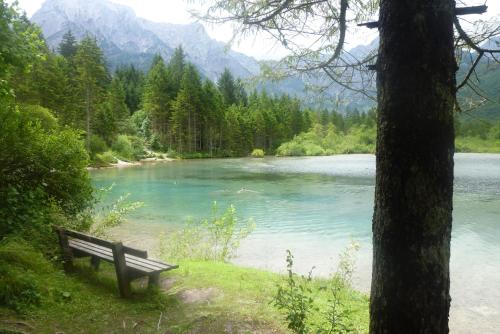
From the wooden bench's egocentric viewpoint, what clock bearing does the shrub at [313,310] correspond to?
The shrub is roughly at 3 o'clock from the wooden bench.

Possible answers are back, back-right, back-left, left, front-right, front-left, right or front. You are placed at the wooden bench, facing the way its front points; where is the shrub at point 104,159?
front-left

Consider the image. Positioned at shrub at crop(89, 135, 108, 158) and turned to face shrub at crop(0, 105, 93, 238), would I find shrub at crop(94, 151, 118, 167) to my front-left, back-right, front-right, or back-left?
front-left

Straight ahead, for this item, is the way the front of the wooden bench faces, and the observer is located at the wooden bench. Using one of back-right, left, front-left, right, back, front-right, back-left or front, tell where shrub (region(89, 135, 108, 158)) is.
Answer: front-left

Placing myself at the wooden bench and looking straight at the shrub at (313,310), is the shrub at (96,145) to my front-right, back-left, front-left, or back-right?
back-left

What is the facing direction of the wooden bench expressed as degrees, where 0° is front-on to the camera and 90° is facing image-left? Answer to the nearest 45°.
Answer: approximately 225°

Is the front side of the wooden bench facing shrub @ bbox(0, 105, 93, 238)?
no

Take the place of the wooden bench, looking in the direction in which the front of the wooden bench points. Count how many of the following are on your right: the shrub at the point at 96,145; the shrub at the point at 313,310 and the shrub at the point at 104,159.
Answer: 1

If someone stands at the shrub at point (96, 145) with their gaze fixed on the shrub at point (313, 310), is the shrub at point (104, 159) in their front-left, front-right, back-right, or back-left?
front-left

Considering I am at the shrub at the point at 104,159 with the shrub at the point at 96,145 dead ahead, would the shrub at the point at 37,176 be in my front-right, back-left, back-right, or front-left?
back-left
